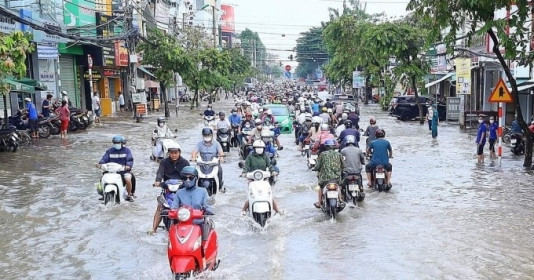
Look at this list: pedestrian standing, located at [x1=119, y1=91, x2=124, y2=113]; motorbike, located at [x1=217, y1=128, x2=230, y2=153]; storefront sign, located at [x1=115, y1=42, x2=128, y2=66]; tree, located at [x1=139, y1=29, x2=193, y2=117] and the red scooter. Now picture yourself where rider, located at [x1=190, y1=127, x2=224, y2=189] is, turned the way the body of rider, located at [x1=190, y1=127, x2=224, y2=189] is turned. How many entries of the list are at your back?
4

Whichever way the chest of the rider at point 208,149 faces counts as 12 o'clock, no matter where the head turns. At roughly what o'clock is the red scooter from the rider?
The red scooter is roughly at 12 o'clock from the rider.

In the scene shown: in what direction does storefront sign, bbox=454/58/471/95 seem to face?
toward the camera

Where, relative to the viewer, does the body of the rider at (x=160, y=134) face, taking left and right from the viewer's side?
facing the viewer and to the right of the viewer

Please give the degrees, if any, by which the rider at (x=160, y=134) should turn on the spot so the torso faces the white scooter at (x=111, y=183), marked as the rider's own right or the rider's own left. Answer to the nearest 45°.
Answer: approximately 45° to the rider's own right

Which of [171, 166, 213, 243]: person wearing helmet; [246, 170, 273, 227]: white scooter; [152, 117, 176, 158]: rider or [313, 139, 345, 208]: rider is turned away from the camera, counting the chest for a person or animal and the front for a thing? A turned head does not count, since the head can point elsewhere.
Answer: [313, 139, 345, 208]: rider

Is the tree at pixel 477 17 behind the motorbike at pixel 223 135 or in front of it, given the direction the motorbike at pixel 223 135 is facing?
in front

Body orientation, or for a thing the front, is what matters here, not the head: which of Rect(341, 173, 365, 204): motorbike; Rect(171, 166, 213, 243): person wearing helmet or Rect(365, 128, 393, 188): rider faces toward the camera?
the person wearing helmet

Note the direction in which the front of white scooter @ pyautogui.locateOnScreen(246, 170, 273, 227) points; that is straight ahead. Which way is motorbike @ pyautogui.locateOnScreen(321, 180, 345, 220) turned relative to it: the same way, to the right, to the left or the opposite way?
the opposite way

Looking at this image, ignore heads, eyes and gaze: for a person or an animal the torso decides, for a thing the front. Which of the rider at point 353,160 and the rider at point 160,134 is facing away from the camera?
the rider at point 353,160

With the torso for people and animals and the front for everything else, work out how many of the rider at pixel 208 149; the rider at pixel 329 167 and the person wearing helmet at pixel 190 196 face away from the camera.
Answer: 1

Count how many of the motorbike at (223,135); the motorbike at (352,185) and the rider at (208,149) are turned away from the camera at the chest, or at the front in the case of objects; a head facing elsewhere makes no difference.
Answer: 1

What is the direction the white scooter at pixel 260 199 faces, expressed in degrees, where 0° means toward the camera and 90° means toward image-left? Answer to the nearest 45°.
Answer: approximately 0°

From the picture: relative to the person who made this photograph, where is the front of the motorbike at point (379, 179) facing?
facing away from the viewer

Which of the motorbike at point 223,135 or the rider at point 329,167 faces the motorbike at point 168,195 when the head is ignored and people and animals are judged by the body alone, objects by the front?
the motorbike at point 223,135

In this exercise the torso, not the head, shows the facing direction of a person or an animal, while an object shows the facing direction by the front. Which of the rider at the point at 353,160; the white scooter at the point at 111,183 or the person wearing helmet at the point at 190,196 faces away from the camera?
the rider

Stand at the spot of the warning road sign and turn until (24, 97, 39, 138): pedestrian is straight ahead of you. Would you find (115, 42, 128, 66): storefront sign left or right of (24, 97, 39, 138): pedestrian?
right

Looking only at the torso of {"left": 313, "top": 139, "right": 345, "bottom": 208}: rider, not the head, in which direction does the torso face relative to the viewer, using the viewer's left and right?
facing away from the viewer

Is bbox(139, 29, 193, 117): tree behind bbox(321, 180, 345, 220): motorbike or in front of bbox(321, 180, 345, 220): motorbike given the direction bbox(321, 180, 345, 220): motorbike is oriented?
in front

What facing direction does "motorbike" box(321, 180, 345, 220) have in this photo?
away from the camera

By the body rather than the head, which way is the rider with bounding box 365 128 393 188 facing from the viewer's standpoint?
away from the camera
